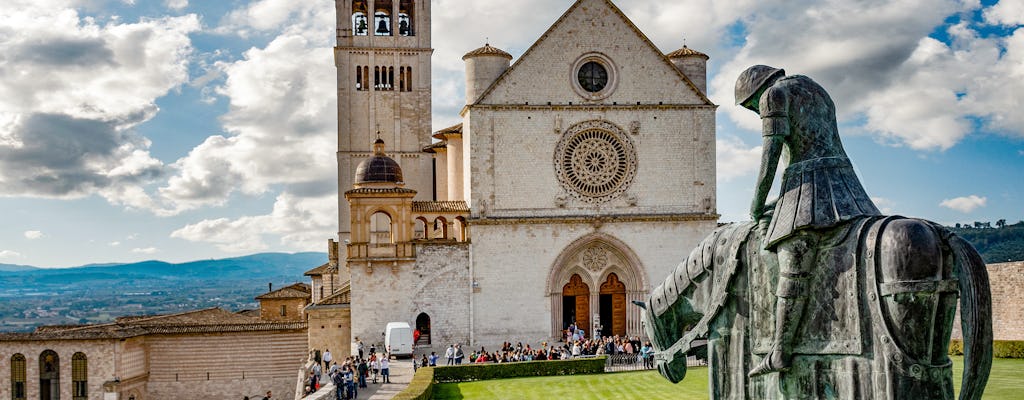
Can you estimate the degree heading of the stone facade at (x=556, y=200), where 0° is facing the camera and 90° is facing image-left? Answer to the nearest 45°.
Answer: approximately 0°

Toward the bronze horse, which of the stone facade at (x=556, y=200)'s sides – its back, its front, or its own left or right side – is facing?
front

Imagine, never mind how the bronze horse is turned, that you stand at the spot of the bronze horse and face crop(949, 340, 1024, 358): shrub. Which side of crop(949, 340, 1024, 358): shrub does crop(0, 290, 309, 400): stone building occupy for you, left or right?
left

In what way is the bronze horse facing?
to the viewer's left

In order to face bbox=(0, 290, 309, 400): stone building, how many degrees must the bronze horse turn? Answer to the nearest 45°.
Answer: approximately 45° to its right

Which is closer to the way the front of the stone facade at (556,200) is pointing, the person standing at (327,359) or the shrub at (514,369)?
the shrub

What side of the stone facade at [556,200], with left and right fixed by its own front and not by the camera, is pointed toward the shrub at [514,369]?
front

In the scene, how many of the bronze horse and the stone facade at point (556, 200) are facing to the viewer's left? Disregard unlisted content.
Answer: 1

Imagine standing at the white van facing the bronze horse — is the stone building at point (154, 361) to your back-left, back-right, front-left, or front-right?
back-right
